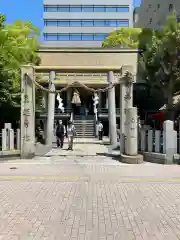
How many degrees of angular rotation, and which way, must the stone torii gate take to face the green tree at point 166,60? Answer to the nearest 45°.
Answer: approximately 135° to its left

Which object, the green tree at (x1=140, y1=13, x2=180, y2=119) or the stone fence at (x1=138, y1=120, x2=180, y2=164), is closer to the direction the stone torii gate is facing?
the stone fence

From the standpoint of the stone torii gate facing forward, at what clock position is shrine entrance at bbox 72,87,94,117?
The shrine entrance is roughly at 6 o'clock from the stone torii gate.

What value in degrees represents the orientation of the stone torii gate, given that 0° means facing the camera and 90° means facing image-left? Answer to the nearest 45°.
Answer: approximately 0°

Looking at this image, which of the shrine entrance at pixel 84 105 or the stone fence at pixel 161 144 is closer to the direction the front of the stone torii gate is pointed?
the stone fence
